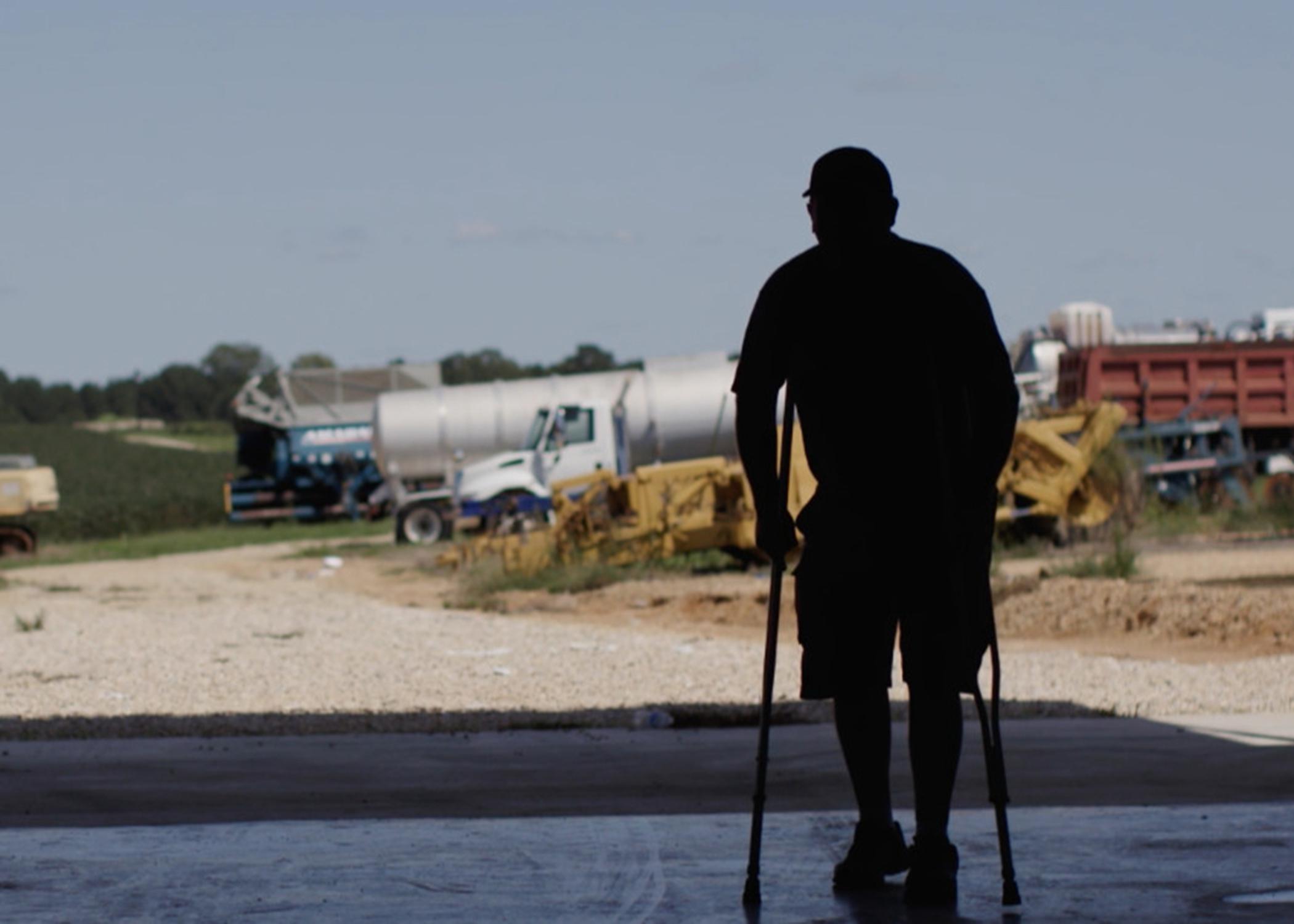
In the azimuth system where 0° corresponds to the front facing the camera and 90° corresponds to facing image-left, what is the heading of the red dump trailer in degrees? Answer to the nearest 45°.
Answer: approximately 90°

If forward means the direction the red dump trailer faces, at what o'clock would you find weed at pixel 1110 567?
The weed is roughly at 9 o'clock from the red dump trailer.

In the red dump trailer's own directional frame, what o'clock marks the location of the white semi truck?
The white semi truck is roughly at 12 o'clock from the red dump trailer.

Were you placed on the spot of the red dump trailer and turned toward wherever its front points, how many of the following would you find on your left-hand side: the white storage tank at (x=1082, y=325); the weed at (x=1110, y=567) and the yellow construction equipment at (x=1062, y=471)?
2

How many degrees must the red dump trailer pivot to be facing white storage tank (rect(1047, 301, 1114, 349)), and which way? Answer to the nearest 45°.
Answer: approximately 45° to its right

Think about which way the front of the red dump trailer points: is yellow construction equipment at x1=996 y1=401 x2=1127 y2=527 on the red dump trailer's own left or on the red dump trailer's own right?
on the red dump trailer's own left
